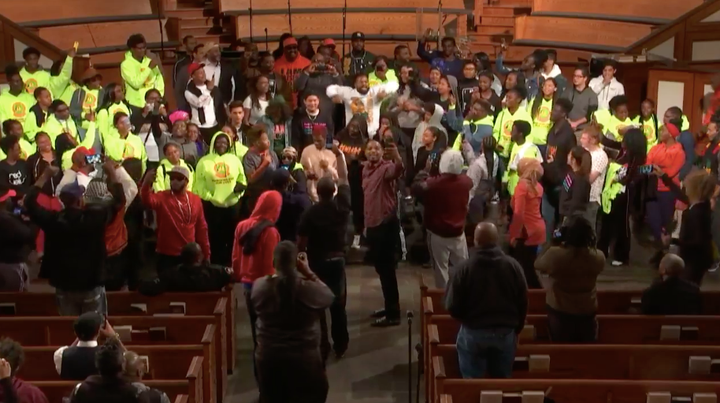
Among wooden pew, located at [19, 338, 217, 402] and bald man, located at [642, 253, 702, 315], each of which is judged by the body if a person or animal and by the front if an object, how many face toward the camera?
0

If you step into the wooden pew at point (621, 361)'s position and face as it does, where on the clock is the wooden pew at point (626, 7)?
the wooden pew at point (626, 7) is roughly at 12 o'clock from the wooden pew at point (621, 361).

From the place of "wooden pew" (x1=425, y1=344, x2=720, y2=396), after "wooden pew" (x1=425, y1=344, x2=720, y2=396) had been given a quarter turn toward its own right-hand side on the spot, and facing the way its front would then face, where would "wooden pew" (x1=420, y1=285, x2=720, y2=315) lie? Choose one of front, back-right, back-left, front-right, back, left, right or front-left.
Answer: left

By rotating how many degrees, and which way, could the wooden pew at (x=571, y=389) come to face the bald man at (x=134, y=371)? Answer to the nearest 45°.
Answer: approximately 135° to its left

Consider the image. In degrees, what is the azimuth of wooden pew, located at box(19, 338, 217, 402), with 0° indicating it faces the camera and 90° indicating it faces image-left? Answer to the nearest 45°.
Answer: approximately 180°

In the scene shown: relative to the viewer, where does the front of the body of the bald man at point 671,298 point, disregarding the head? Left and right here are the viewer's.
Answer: facing away from the viewer

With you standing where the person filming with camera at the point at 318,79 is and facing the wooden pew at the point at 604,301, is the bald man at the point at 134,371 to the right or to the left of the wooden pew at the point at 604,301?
right

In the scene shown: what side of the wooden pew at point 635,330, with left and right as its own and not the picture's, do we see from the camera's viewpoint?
back

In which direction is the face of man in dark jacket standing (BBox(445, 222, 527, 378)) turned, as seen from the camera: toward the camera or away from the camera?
away from the camera

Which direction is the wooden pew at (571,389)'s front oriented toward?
away from the camera

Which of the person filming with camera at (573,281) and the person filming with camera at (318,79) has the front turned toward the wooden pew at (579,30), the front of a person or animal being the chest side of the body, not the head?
the person filming with camera at (573,281)

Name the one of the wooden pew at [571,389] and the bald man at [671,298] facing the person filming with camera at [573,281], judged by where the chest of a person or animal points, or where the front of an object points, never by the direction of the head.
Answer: the wooden pew

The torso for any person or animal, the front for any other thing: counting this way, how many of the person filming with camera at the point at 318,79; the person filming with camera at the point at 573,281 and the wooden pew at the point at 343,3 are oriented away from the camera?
1

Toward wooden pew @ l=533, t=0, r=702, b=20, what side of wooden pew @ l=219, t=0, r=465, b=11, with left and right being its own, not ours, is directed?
left

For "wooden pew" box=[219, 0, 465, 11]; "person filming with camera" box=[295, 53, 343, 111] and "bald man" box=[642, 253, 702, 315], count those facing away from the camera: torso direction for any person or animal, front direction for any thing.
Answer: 1

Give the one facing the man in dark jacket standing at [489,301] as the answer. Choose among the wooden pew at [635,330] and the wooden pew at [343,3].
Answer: the wooden pew at [343,3]
